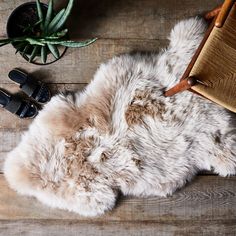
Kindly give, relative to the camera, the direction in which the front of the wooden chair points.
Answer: facing the viewer and to the left of the viewer

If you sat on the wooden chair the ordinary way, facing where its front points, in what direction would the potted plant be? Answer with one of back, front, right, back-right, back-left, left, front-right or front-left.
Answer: front-right
